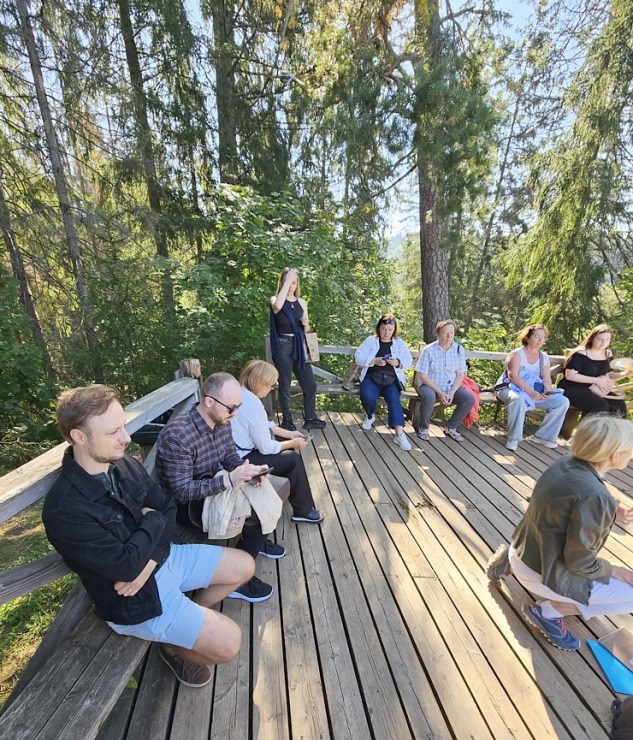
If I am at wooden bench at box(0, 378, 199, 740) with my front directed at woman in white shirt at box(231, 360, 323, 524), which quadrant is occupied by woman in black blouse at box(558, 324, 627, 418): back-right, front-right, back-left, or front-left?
front-right

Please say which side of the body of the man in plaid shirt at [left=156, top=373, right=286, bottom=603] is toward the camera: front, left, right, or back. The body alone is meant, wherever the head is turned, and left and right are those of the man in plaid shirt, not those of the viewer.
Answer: right

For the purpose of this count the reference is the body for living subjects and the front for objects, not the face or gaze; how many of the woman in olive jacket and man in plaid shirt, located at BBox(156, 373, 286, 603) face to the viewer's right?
2

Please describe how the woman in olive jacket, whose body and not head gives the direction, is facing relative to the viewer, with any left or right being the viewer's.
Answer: facing to the right of the viewer

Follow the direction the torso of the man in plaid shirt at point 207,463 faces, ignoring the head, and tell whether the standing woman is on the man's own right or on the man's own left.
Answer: on the man's own left

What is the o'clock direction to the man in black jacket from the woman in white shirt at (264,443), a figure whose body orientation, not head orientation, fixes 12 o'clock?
The man in black jacket is roughly at 4 o'clock from the woman in white shirt.

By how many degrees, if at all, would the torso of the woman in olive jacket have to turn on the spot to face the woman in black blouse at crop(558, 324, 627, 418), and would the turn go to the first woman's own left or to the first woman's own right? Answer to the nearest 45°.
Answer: approximately 90° to the first woman's own left

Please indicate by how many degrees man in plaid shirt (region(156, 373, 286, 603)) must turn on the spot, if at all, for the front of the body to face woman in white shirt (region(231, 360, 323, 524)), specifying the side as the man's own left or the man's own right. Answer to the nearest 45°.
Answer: approximately 45° to the man's own left

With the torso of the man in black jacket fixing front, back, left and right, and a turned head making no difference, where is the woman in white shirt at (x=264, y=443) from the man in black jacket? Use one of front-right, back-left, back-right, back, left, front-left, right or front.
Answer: left

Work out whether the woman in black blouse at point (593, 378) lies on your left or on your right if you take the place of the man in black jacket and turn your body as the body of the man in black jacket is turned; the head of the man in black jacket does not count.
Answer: on your left

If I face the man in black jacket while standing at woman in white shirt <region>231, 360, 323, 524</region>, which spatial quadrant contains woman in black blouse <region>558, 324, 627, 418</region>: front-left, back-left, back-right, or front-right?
back-left

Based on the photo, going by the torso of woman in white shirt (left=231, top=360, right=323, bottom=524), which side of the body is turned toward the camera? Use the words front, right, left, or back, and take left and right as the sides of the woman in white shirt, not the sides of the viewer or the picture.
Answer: right
